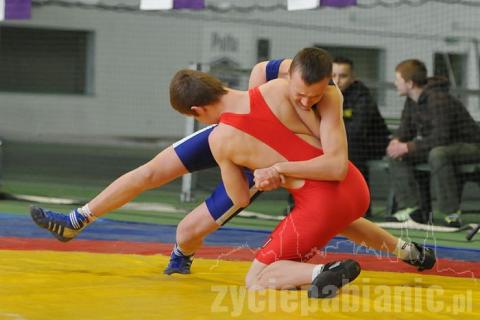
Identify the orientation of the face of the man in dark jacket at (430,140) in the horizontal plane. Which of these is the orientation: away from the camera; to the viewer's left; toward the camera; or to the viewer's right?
to the viewer's left

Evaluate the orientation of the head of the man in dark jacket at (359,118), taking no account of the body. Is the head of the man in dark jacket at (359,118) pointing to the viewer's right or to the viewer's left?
to the viewer's left

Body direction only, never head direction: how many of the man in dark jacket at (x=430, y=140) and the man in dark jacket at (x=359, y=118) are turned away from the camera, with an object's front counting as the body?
0

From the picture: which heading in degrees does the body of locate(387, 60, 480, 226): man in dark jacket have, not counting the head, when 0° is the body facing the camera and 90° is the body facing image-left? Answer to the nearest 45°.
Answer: approximately 45°

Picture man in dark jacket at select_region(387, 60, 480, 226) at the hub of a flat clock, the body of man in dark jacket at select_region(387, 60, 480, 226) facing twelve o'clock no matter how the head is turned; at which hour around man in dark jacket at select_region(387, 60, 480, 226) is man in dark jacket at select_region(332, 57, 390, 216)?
man in dark jacket at select_region(332, 57, 390, 216) is roughly at 2 o'clock from man in dark jacket at select_region(387, 60, 480, 226).
